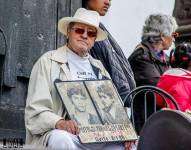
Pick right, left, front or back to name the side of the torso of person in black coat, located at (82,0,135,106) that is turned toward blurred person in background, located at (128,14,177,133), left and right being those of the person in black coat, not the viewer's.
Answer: left
